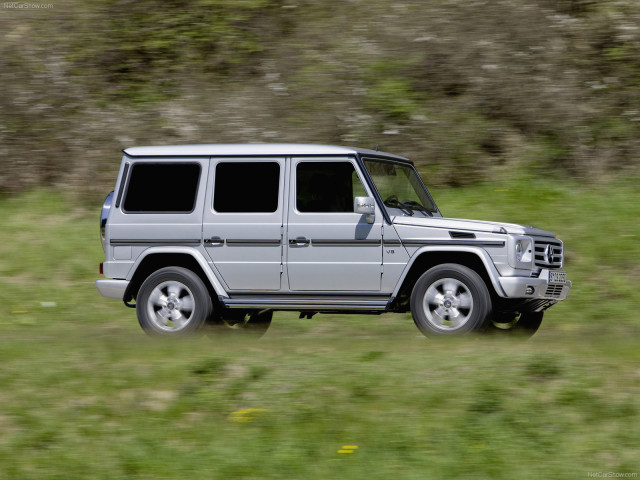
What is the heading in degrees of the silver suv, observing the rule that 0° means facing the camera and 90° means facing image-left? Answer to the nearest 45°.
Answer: approximately 270°
